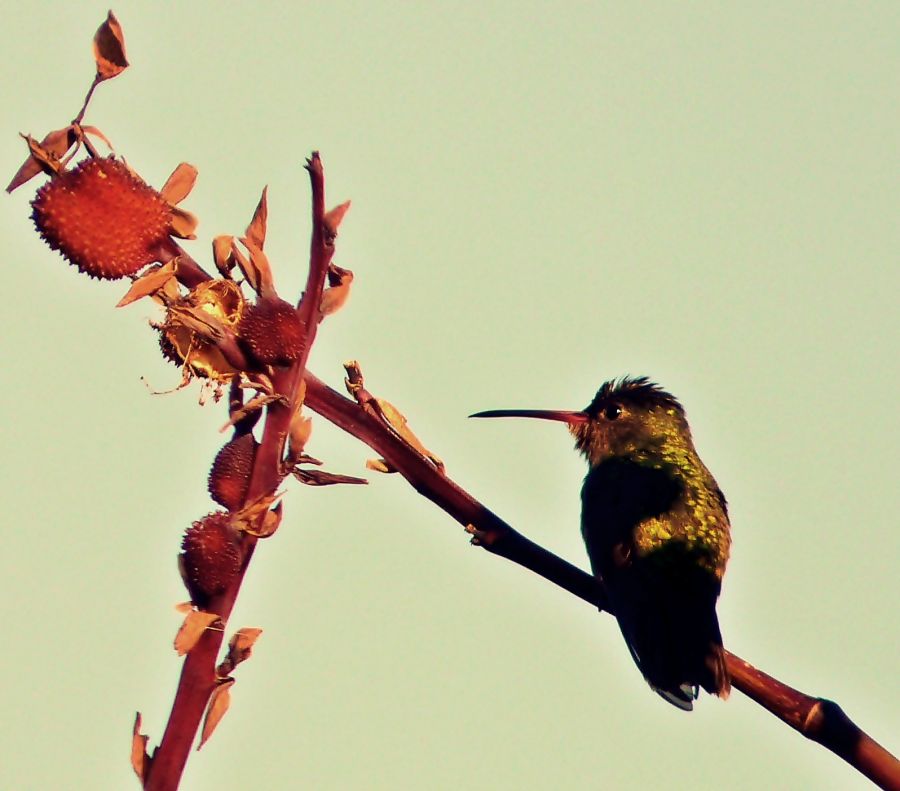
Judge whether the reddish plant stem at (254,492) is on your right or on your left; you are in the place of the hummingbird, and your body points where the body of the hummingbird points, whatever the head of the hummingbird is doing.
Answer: on your left

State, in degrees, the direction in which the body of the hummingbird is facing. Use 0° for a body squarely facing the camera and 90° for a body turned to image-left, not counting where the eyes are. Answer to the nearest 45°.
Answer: approximately 135°
